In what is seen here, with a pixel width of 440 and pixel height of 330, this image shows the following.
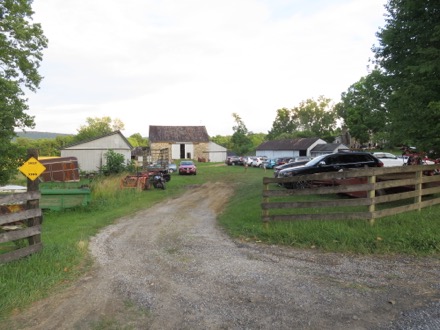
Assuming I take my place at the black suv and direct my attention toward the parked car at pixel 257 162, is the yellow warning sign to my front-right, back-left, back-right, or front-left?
back-left

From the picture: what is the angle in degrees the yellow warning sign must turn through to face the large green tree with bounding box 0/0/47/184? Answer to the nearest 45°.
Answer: approximately 180°

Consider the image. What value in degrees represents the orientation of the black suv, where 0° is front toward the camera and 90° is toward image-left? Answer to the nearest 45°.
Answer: approximately 90°

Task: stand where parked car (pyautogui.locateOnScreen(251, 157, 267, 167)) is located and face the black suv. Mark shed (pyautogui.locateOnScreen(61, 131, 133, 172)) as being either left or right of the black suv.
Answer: right

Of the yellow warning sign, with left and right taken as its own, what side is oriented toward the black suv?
left

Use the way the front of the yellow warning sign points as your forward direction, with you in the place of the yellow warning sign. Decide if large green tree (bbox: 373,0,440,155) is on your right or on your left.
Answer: on your left

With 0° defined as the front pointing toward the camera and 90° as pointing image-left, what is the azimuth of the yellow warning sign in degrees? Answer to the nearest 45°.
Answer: approximately 0°

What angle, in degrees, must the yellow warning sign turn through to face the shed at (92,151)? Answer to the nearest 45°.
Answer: approximately 180°

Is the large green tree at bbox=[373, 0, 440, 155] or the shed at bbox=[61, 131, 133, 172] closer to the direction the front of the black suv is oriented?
the shed

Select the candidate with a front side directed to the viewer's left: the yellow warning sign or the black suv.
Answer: the black suv

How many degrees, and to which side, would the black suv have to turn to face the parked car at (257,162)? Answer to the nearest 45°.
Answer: approximately 90° to its right

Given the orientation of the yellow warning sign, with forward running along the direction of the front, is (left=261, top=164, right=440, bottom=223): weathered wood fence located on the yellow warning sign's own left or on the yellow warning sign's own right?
on the yellow warning sign's own left

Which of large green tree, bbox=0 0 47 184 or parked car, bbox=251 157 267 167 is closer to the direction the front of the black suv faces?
the large green tree
